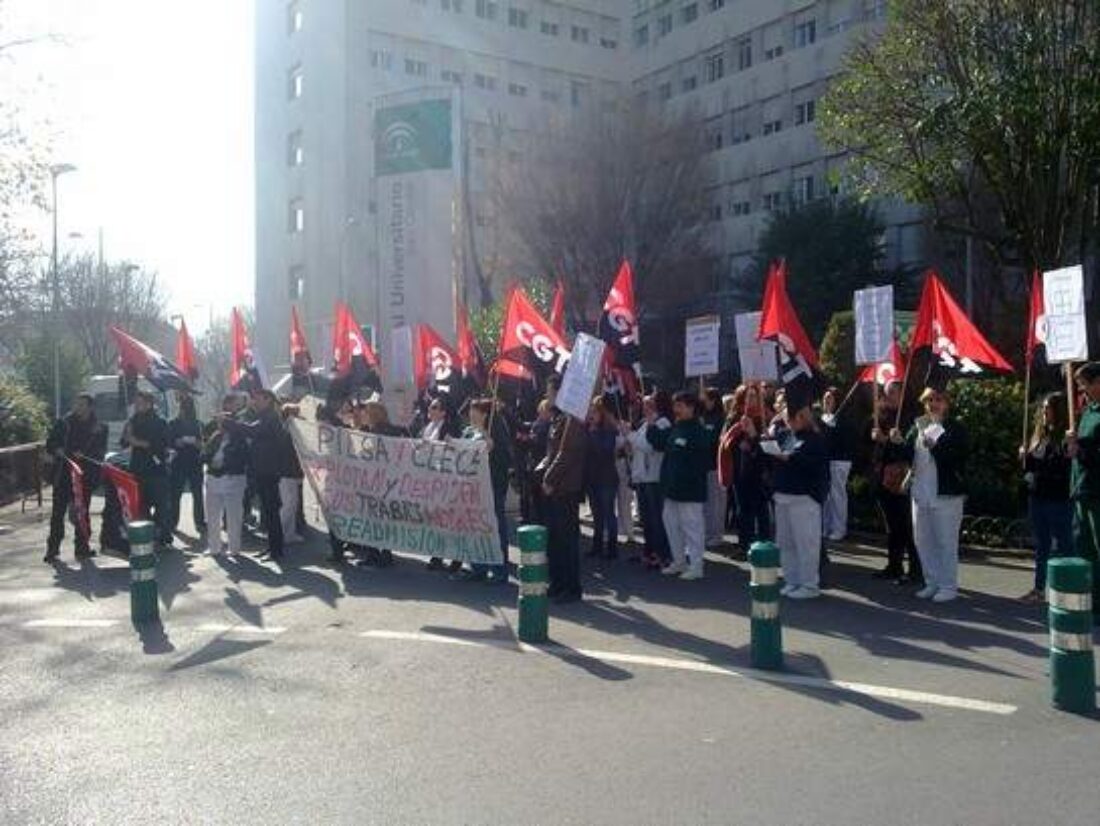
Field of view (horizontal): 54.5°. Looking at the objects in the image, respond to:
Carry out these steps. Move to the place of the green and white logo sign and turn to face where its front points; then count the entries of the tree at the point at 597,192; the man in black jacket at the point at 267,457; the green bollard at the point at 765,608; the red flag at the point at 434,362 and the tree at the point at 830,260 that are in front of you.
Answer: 3

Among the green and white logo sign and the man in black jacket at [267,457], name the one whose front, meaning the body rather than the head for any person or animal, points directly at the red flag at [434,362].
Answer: the green and white logo sign

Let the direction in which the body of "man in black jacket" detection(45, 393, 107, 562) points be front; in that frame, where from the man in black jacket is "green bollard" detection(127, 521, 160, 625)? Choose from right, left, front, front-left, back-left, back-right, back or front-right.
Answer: front

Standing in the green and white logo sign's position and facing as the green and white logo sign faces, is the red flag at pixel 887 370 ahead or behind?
ahead

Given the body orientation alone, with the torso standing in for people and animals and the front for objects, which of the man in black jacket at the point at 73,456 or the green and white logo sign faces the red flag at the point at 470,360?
the green and white logo sign

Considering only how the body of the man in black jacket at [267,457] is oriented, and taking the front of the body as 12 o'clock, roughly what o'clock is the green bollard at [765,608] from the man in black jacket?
The green bollard is roughly at 8 o'clock from the man in black jacket.

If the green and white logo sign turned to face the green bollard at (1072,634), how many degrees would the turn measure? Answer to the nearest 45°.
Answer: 0° — it already faces it

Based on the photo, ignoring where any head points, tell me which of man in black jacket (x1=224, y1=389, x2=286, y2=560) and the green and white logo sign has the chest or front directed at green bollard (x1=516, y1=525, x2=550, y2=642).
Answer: the green and white logo sign

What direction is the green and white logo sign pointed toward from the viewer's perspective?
toward the camera

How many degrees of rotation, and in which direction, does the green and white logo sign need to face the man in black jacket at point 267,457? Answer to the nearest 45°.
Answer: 0° — it already faces them

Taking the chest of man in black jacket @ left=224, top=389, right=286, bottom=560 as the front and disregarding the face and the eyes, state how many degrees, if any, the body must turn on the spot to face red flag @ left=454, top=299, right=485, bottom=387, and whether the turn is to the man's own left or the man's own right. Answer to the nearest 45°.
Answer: approximately 135° to the man's own right

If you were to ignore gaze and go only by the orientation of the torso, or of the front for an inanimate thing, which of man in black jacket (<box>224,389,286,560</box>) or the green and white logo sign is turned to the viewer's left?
the man in black jacket
